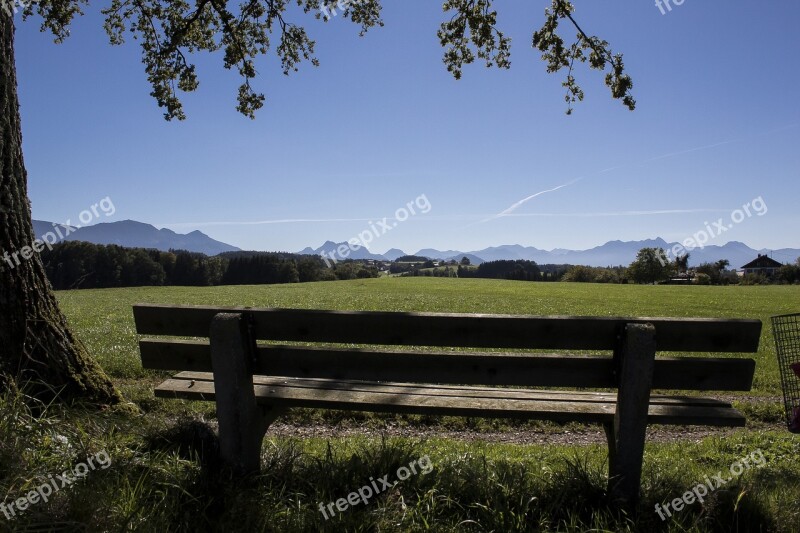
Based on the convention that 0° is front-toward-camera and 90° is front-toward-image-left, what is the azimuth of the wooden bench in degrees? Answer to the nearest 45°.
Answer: approximately 180°
